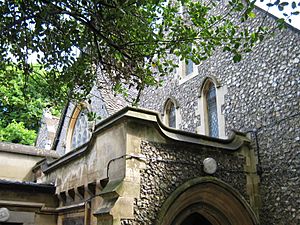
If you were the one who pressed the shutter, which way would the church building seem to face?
facing the viewer and to the right of the viewer

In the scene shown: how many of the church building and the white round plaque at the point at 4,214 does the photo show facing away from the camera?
0

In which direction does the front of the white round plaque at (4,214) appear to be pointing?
toward the camera
